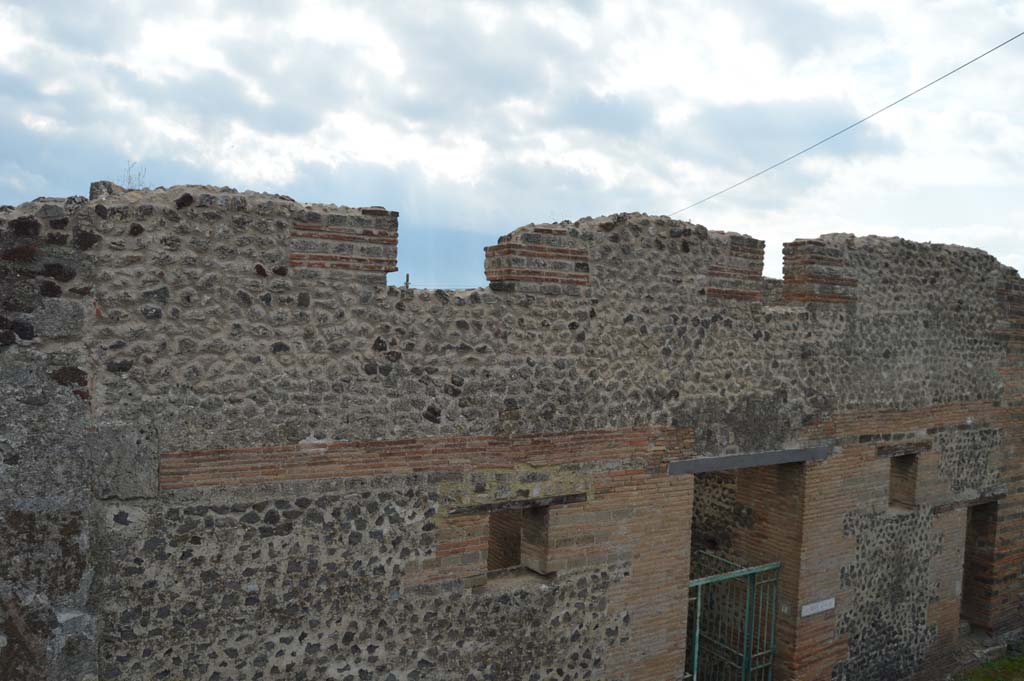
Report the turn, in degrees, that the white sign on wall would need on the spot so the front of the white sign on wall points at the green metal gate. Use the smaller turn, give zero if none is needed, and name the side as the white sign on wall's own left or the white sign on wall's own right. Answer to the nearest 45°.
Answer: approximately 45° to the white sign on wall's own right
